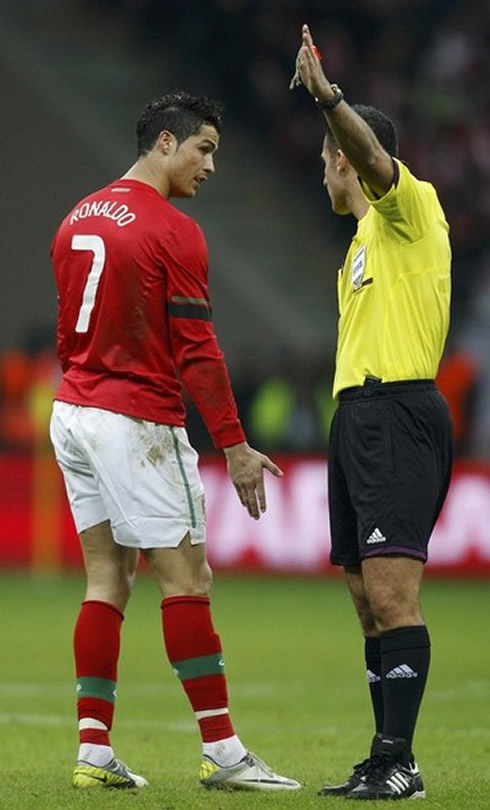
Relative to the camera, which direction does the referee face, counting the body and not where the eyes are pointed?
to the viewer's left

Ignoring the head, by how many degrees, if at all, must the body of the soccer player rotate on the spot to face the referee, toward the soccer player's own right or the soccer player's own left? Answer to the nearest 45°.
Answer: approximately 45° to the soccer player's own right

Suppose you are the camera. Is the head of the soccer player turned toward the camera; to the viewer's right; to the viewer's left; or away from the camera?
to the viewer's right

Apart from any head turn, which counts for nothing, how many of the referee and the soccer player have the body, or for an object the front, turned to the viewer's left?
1

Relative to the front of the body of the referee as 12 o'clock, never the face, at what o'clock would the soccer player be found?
The soccer player is roughly at 12 o'clock from the referee.

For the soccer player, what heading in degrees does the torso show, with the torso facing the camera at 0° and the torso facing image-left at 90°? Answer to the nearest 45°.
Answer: approximately 225°

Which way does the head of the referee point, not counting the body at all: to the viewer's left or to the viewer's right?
to the viewer's left
